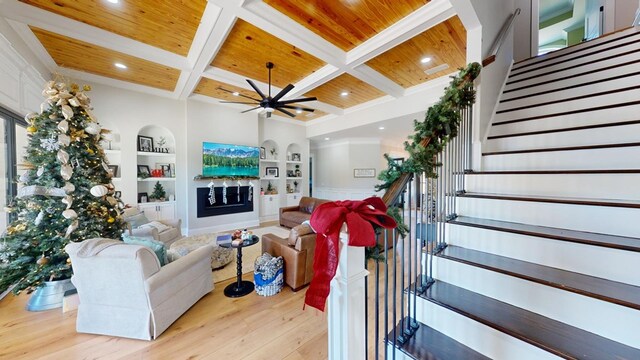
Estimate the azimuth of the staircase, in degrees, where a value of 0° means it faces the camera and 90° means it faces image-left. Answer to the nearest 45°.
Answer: approximately 45°

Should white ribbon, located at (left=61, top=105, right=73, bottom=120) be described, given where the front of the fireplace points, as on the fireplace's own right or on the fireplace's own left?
on the fireplace's own right

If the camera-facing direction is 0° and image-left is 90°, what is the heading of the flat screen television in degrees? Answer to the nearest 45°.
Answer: approximately 315°

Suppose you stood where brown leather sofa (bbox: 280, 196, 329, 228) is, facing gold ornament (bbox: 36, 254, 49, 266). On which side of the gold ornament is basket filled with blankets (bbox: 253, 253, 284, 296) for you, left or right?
left

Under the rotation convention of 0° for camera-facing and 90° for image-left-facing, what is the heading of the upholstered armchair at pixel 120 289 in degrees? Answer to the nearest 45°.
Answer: approximately 225°

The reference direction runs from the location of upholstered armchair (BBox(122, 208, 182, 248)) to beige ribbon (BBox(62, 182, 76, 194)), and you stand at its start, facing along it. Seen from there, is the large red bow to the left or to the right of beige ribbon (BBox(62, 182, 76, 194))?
left
